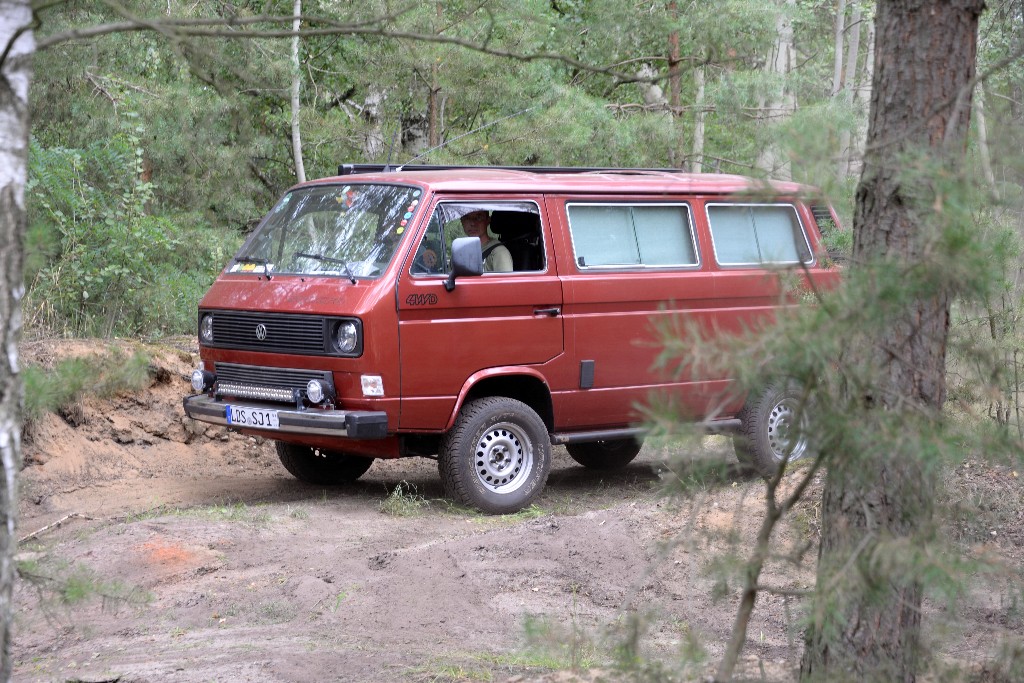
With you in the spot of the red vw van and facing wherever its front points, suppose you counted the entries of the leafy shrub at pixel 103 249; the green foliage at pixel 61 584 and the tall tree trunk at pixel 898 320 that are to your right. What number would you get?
1

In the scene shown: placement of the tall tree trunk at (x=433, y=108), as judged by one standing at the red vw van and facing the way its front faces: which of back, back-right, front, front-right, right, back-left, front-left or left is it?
back-right

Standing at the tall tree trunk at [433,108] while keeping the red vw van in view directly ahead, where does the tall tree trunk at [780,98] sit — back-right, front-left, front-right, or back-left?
back-left

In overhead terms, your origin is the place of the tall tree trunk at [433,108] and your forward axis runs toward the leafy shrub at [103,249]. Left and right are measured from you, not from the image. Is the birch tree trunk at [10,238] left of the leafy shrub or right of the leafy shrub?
left

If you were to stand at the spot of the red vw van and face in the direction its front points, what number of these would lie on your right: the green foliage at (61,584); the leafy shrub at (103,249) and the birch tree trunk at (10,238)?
1

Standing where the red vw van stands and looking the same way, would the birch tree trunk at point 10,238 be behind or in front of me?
in front

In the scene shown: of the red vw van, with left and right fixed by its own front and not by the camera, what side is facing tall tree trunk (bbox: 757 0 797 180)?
back

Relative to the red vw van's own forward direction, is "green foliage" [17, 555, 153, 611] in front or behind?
in front

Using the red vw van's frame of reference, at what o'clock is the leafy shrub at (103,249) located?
The leafy shrub is roughly at 3 o'clock from the red vw van.

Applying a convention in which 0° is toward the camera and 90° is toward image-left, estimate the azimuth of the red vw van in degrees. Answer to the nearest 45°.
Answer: approximately 45°
